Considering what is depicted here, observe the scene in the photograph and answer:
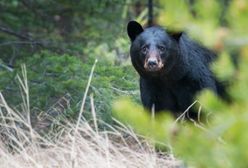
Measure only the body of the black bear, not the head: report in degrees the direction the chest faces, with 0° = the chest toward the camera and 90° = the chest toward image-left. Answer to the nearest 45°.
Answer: approximately 45°
